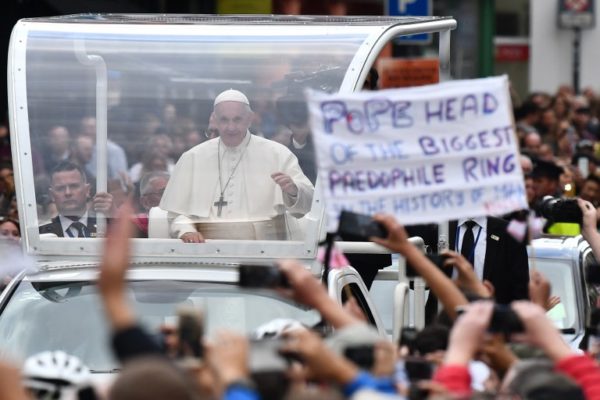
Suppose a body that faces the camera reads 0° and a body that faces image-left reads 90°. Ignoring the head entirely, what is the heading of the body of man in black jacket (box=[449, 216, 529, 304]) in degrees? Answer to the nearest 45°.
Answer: approximately 45°

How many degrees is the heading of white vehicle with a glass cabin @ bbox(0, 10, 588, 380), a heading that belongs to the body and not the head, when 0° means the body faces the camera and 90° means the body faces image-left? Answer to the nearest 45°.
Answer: approximately 45°

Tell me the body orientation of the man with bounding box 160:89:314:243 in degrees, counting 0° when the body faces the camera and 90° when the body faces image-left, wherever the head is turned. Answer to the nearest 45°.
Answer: approximately 0°

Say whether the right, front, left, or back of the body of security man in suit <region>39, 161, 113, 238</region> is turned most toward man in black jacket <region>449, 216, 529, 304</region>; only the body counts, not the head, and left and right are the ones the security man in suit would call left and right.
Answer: left
